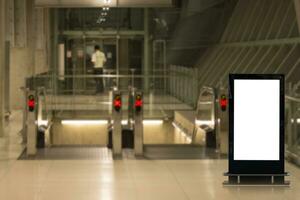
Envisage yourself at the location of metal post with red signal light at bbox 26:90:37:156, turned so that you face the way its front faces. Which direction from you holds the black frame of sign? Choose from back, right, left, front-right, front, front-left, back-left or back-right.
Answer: front-left

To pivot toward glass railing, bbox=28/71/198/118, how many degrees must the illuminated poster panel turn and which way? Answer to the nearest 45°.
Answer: approximately 180°

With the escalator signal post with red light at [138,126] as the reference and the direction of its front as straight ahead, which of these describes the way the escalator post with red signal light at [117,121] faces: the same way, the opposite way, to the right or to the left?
the same way

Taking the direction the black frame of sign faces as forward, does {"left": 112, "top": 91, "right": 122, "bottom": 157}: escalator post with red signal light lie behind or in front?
behind

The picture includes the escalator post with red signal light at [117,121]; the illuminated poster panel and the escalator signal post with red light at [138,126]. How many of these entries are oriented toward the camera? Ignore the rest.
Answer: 3

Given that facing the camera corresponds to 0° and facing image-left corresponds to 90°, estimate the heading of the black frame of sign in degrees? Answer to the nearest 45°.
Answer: approximately 0°

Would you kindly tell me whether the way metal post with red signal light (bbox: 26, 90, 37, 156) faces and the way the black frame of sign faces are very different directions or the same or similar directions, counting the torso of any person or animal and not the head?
same or similar directions

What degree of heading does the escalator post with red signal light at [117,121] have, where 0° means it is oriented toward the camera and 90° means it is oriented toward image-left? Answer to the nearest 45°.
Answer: approximately 0°

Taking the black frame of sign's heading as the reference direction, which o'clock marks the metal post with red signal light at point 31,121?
The metal post with red signal light is roughly at 4 o'clock from the black frame of sign.

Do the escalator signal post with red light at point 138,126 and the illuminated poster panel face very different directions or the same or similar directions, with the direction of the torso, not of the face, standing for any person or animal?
same or similar directions

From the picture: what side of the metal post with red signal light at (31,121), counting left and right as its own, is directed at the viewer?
front

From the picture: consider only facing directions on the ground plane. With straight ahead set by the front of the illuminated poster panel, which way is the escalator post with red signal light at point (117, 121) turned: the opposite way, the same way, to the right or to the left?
the same way

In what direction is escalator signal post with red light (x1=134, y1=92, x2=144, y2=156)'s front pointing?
toward the camera

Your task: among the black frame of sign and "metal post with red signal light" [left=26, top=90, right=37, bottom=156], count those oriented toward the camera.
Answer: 2

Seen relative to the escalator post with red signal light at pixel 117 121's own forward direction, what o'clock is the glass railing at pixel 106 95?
The glass railing is roughly at 6 o'clock from the escalator post with red signal light.

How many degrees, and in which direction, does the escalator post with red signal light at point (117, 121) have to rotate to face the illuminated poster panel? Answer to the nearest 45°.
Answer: approximately 45° to its left
